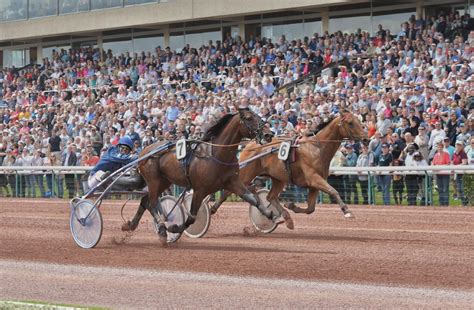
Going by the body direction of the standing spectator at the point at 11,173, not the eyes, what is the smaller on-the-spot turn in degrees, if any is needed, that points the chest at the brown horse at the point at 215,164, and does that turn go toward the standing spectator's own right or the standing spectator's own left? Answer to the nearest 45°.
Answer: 0° — they already face it

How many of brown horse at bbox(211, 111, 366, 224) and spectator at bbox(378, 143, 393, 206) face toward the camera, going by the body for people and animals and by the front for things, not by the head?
1

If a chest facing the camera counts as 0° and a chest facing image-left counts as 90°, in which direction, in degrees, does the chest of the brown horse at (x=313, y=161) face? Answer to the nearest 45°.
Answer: approximately 270°

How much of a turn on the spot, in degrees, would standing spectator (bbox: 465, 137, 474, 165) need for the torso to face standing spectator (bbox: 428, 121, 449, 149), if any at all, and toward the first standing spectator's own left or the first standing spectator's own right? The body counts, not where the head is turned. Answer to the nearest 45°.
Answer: approximately 135° to the first standing spectator's own right

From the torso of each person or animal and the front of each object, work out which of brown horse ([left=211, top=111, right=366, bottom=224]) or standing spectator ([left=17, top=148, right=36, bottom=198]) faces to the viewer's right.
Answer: the brown horse

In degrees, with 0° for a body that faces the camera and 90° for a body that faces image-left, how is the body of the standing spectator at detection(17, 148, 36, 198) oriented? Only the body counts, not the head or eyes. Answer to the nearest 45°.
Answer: approximately 0°
